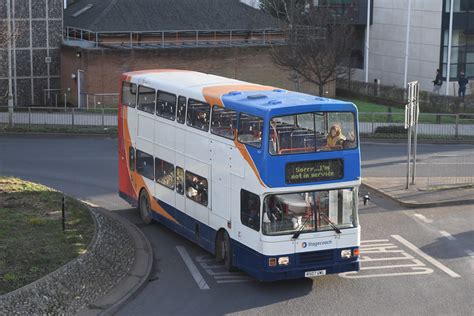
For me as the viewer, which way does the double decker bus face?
facing the viewer and to the right of the viewer

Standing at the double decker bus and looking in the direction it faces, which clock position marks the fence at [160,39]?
The fence is roughly at 7 o'clock from the double decker bus.

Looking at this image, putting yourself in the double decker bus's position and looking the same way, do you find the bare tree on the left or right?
on its left

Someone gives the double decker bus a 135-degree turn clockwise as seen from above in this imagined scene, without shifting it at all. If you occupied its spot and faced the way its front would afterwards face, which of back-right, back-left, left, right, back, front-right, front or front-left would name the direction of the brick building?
right

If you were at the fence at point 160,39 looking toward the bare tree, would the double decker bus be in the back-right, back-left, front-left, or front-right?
front-right

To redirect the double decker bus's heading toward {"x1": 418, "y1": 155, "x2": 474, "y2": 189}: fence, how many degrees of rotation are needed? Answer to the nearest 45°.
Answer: approximately 90° to its left

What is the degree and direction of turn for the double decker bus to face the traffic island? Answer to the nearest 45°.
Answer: approximately 135° to its right
